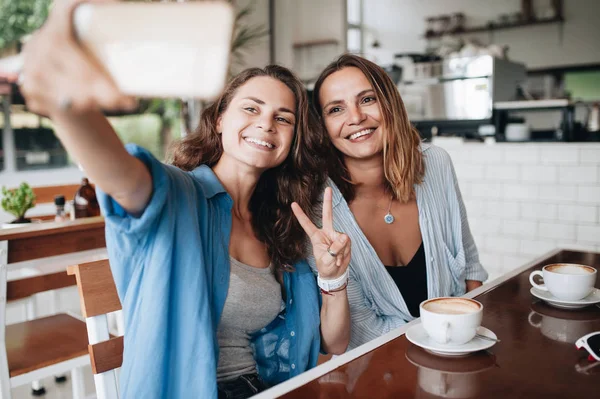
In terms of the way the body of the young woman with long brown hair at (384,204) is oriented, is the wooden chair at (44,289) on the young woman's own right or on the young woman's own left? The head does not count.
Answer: on the young woman's own right

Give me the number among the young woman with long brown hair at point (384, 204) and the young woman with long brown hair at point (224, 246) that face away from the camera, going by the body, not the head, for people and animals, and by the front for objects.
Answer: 0

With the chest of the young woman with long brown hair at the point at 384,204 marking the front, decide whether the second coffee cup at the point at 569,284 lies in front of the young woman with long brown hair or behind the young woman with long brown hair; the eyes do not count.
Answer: in front

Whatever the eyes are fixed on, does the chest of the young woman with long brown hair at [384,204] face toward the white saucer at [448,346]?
yes

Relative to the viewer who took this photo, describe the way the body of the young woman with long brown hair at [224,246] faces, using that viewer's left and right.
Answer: facing the viewer and to the right of the viewer

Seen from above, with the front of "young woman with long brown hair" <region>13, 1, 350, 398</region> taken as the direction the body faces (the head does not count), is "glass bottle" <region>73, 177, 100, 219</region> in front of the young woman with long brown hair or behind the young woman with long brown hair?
behind

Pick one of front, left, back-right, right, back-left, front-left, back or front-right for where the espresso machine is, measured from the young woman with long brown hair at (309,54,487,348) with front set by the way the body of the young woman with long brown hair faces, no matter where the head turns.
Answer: back

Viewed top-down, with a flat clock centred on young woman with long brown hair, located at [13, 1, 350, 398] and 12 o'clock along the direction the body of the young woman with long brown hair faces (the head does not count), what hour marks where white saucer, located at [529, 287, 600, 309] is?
The white saucer is roughly at 11 o'clock from the young woman with long brown hair.

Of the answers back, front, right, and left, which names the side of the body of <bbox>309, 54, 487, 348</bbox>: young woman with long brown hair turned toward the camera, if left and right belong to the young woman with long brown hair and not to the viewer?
front

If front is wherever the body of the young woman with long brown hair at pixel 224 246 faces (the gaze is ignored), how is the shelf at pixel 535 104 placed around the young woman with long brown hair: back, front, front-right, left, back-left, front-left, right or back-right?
left
